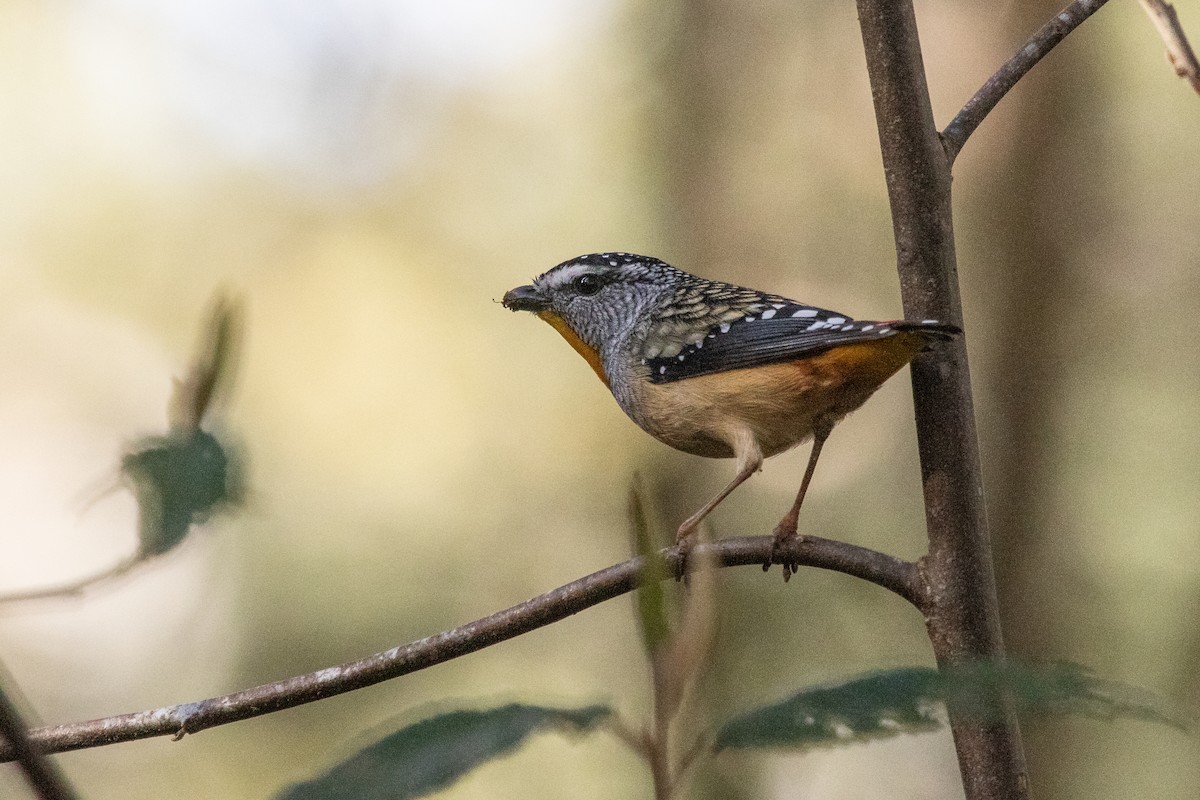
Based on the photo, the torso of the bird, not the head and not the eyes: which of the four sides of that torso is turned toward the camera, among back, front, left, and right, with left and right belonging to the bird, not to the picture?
left

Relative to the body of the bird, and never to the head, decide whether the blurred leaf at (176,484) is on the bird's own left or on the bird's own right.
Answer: on the bird's own left

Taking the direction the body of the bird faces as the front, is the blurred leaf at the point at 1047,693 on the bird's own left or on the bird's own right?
on the bird's own left

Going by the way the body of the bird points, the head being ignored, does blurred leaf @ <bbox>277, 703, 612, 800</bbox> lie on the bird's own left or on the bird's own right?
on the bird's own left
